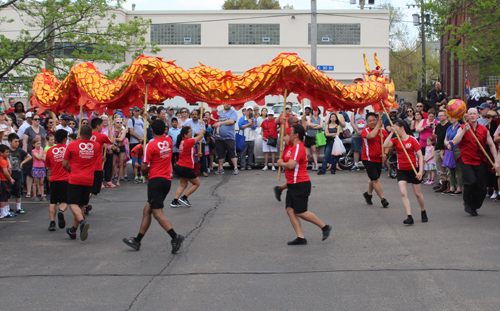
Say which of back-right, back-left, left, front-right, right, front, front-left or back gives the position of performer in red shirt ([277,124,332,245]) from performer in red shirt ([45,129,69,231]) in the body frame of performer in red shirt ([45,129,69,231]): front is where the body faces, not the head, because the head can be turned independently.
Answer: back-right

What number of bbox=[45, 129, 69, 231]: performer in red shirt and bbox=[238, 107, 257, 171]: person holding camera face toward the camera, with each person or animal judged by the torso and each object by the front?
1

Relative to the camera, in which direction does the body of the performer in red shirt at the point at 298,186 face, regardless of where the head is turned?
to the viewer's left
